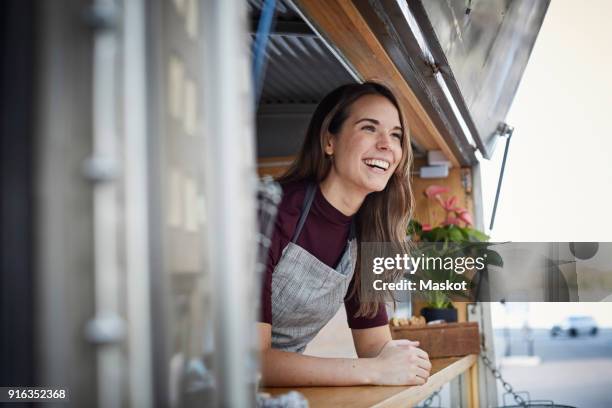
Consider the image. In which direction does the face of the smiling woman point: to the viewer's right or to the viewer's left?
to the viewer's right
